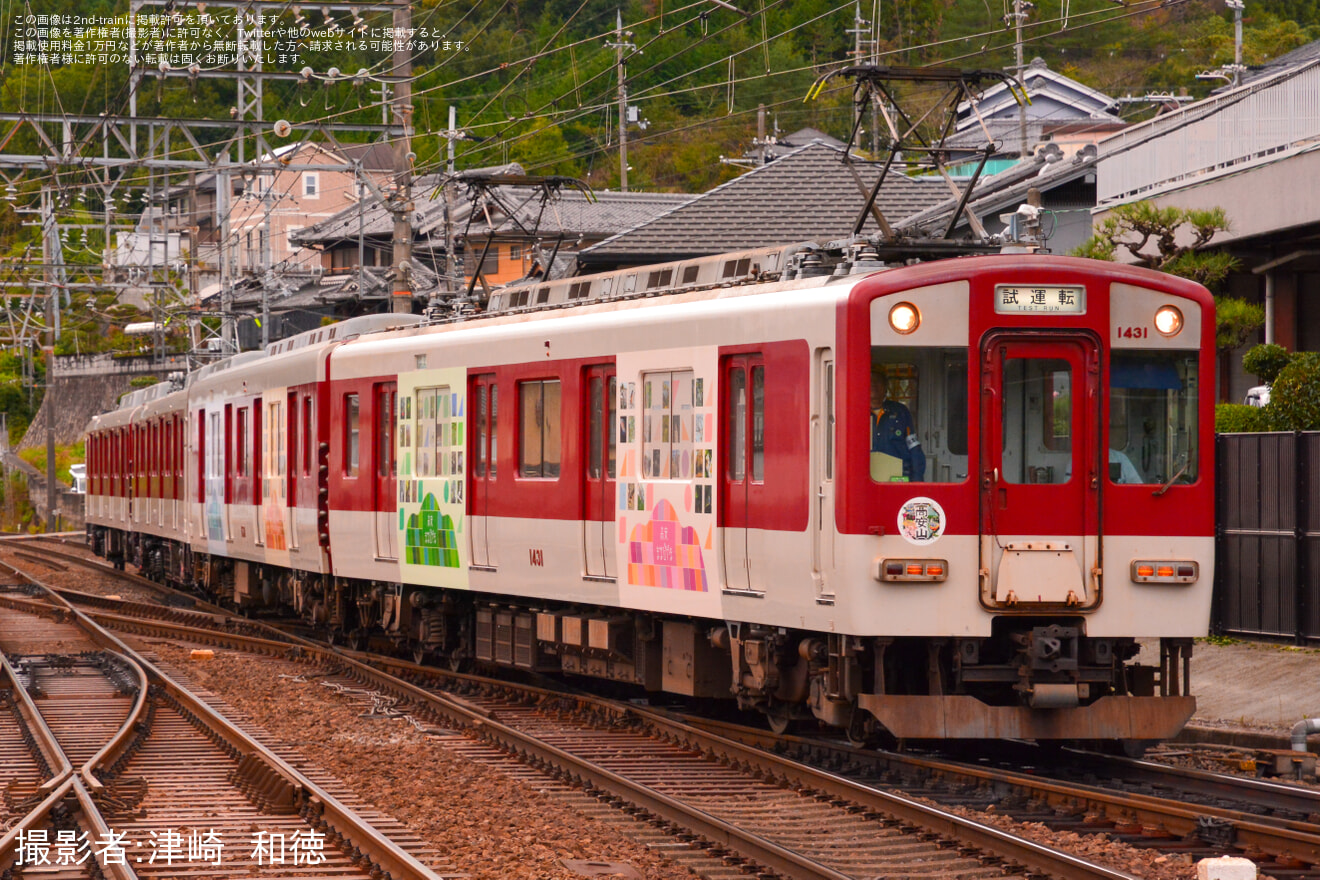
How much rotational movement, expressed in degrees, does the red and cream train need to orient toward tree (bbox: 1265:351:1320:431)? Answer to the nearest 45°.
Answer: approximately 90° to its left

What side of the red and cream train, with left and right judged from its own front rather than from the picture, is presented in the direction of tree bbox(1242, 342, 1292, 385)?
left

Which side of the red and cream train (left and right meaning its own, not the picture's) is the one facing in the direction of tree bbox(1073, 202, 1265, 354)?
left

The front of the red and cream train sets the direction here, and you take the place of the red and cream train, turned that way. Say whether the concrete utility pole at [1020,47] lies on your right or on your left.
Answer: on your left

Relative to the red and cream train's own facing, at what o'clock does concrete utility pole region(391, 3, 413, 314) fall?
The concrete utility pole is roughly at 7 o'clock from the red and cream train.

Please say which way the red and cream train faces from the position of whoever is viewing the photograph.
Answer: facing the viewer and to the right of the viewer

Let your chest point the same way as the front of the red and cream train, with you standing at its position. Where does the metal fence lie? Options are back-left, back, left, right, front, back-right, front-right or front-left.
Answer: left

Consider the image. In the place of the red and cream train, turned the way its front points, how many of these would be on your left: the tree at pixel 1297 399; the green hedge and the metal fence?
3
